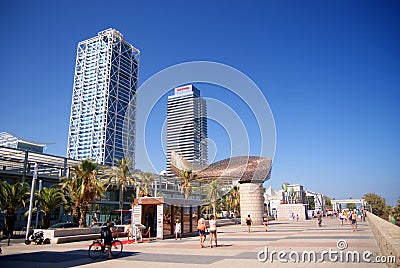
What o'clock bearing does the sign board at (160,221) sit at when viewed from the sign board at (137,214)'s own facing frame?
the sign board at (160,221) is roughly at 9 o'clock from the sign board at (137,214).

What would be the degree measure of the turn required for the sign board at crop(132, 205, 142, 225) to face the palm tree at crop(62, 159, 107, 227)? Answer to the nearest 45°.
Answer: approximately 135° to its right

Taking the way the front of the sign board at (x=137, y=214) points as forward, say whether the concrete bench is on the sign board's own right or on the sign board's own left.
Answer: on the sign board's own right

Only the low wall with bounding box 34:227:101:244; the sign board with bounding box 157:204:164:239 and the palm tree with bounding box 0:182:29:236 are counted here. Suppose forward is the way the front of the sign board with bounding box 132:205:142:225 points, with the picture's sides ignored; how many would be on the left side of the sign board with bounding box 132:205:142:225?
1

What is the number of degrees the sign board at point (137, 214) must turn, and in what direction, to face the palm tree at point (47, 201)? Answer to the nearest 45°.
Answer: approximately 135° to its right

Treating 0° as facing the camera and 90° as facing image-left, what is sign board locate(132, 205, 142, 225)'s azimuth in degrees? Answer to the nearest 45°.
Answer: approximately 0°

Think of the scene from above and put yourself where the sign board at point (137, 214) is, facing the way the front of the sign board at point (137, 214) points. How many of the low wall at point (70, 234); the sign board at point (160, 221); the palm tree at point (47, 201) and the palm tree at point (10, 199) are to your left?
1

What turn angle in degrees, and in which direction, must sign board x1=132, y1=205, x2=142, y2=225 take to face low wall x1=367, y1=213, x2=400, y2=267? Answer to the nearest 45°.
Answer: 0° — it already faces it

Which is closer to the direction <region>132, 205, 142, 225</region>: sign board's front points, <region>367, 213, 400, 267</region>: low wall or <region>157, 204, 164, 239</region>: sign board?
the low wall

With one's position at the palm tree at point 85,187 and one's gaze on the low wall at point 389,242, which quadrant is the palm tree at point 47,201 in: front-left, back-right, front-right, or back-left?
back-right

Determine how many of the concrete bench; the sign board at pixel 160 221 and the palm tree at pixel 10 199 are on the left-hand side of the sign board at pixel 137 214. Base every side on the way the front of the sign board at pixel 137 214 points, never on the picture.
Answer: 1

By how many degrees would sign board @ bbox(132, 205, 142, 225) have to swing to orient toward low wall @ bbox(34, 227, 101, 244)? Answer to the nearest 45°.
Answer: approximately 90° to its right

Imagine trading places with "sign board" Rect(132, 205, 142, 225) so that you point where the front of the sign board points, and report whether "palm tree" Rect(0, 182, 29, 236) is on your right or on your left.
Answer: on your right

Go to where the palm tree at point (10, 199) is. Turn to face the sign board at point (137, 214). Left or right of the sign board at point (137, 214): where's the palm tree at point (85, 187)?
left

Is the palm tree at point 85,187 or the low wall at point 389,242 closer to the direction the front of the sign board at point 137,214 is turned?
the low wall
